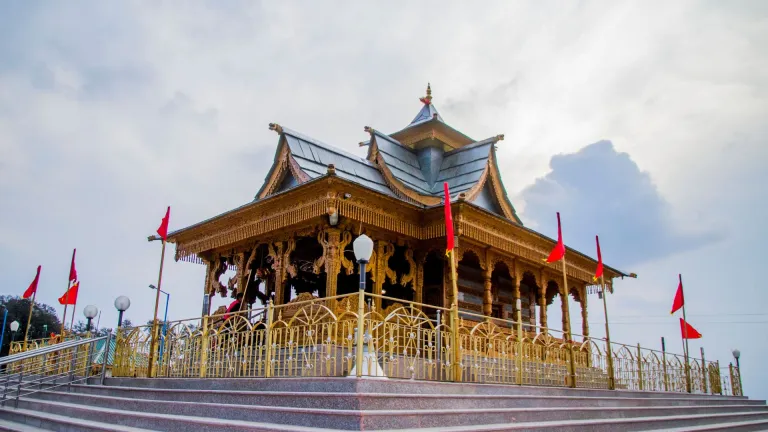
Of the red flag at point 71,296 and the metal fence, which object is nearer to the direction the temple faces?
the metal fence

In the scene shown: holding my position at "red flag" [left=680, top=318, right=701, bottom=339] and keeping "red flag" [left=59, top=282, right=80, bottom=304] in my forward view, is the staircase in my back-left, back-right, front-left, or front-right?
front-left

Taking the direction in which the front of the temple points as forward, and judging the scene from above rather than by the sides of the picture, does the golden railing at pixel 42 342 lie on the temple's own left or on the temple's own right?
on the temple's own right

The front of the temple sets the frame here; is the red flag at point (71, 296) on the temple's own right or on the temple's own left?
on the temple's own right

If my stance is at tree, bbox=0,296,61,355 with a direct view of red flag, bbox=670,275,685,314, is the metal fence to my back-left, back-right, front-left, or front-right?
front-right
